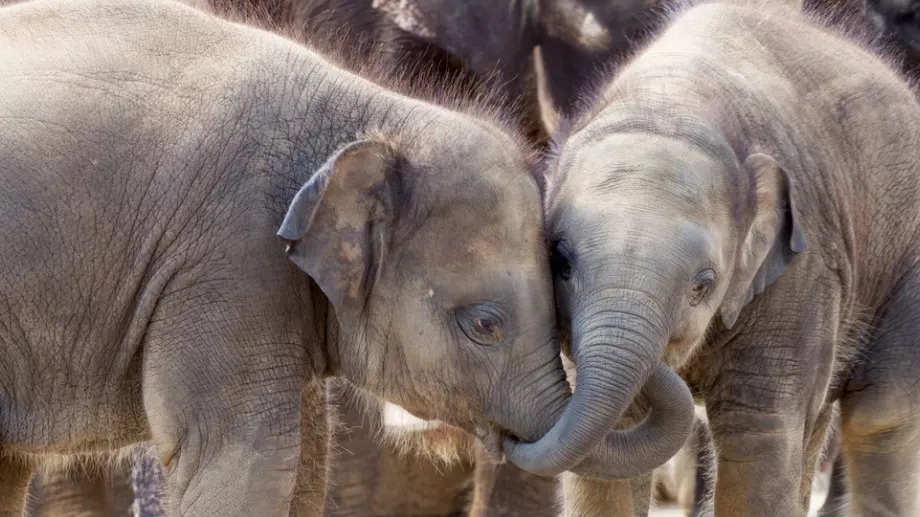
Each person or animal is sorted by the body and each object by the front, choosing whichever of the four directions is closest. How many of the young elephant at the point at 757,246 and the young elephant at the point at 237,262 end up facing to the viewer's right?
1

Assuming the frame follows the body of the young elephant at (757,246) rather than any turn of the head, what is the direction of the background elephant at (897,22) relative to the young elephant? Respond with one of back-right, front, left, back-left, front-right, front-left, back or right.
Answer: back-right

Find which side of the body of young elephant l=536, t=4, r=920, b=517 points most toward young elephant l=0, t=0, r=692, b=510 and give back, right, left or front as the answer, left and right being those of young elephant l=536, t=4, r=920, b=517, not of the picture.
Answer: front

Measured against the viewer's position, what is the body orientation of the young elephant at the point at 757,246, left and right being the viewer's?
facing the viewer and to the left of the viewer

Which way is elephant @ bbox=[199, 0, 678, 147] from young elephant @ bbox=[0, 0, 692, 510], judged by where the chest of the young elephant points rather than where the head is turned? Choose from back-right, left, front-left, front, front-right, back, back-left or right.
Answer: left

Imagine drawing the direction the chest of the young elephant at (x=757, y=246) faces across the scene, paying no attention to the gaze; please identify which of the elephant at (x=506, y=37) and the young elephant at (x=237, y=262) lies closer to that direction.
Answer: the young elephant

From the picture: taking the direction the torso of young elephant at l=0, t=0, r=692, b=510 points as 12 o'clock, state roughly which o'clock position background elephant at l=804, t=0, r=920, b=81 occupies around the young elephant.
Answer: The background elephant is roughly at 10 o'clock from the young elephant.

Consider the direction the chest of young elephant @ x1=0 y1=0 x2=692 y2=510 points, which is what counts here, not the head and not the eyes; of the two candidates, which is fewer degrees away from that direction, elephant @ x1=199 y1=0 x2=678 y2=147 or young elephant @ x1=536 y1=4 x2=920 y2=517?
the young elephant

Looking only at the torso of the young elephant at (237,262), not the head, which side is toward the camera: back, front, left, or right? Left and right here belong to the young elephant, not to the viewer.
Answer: right

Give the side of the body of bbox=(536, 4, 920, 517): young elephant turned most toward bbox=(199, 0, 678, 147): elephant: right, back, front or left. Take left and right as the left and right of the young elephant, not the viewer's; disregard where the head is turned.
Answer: right
